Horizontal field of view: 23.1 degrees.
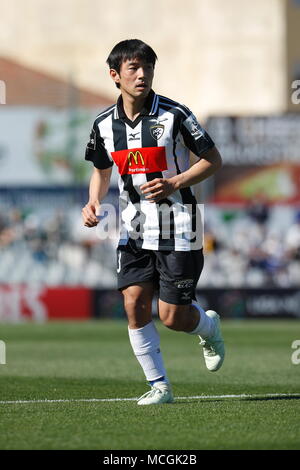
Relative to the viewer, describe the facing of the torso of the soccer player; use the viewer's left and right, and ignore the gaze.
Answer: facing the viewer and to the left of the viewer
